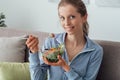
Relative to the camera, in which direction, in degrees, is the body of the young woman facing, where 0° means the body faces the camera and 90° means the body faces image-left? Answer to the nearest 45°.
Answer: approximately 45°

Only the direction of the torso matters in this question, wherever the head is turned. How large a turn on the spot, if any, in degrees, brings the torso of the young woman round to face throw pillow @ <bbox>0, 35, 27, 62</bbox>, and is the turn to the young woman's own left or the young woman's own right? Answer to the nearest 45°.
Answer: approximately 90° to the young woman's own right

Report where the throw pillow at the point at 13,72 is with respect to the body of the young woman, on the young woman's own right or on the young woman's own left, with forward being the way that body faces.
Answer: on the young woman's own right
